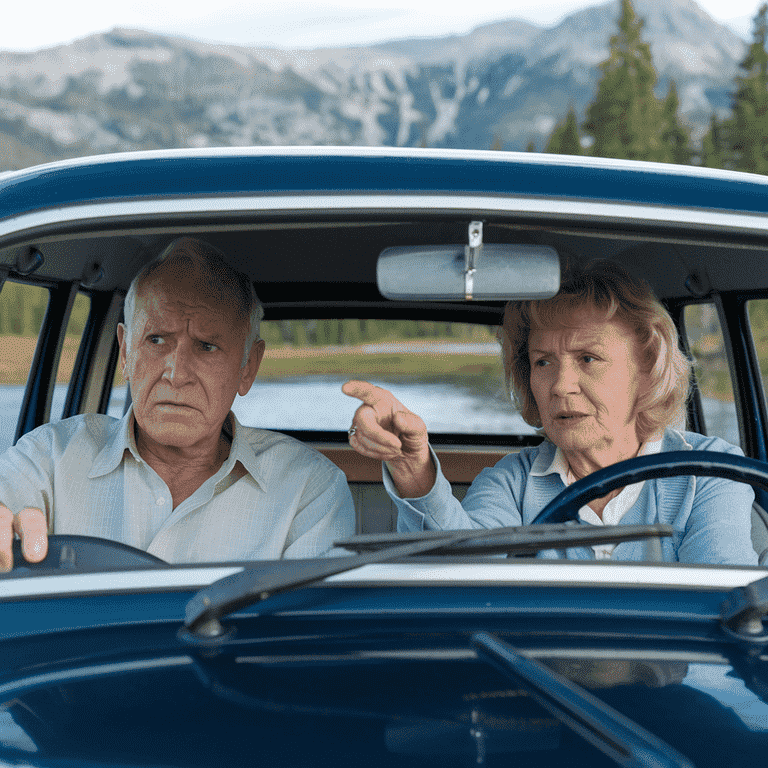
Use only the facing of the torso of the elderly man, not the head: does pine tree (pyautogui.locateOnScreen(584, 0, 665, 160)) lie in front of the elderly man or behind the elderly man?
behind

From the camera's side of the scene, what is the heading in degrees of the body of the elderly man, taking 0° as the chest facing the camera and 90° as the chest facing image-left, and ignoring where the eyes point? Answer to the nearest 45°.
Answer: approximately 0°

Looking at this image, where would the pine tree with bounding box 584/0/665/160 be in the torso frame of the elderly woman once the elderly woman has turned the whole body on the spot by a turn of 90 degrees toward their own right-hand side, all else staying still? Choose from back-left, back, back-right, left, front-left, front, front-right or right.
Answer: front-right

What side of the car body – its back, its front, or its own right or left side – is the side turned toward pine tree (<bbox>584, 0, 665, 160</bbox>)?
back

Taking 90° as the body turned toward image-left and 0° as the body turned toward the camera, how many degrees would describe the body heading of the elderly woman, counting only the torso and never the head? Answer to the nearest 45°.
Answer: approximately 45°
